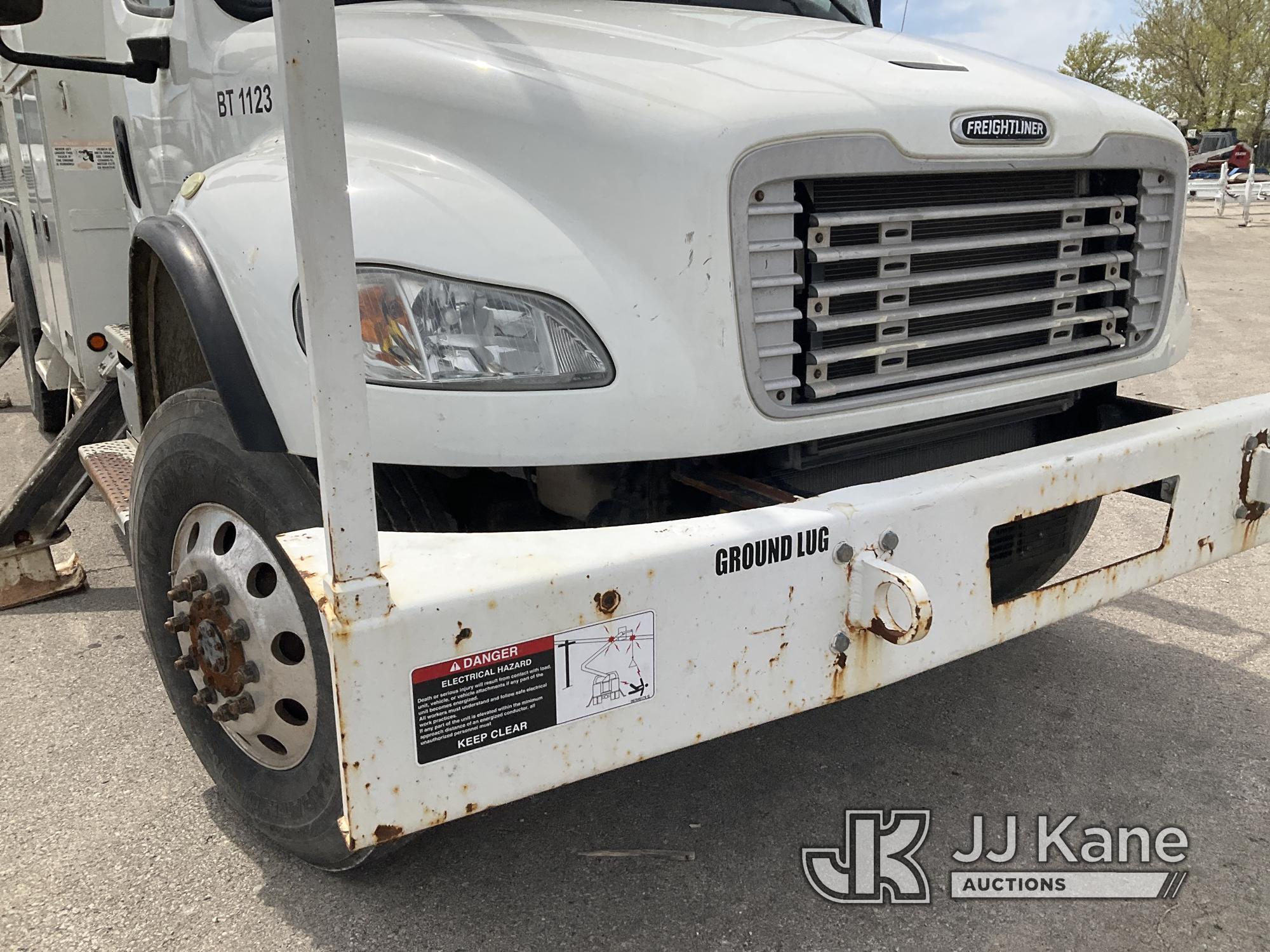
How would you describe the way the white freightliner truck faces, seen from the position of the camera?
facing the viewer and to the right of the viewer

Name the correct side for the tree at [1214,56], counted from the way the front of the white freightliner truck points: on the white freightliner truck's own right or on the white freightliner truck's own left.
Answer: on the white freightliner truck's own left
